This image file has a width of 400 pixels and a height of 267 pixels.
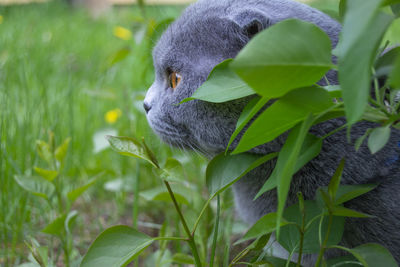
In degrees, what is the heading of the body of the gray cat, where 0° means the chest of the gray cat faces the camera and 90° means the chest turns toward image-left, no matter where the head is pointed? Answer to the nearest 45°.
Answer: approximately 90°

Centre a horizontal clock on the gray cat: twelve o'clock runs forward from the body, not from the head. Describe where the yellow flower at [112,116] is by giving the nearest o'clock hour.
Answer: The yellow flower is roughly at 2 o'clock from the gray cat.

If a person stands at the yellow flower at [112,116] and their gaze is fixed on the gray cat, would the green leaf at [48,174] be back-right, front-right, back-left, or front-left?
front-right
